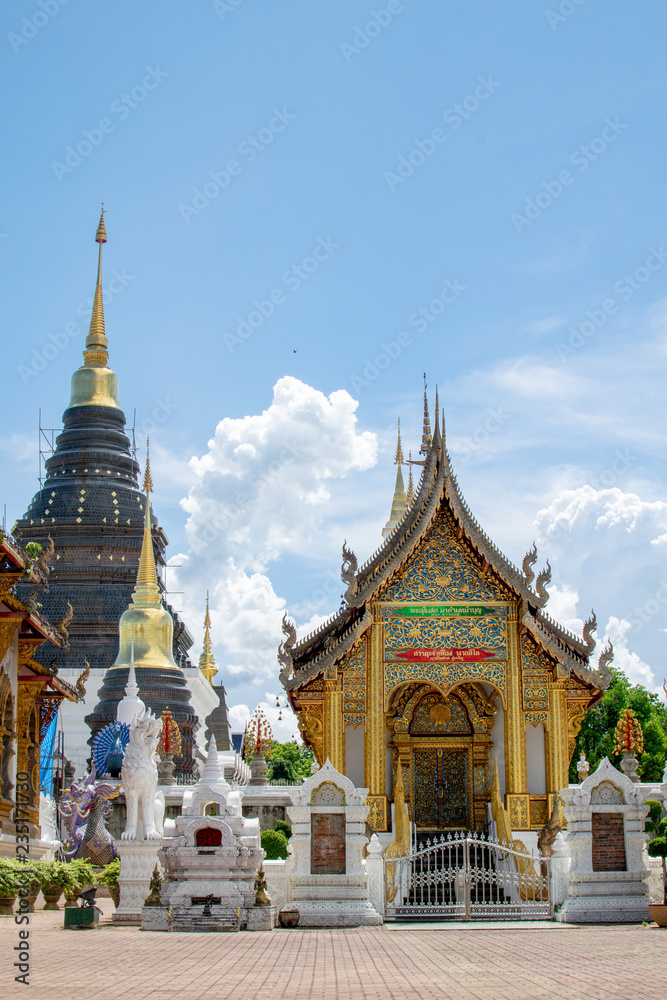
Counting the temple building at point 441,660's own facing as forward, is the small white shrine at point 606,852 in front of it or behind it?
in front

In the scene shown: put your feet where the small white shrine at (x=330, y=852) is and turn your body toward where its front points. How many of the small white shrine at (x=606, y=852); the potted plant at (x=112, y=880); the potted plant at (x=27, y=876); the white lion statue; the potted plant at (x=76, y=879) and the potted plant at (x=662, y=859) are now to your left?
2

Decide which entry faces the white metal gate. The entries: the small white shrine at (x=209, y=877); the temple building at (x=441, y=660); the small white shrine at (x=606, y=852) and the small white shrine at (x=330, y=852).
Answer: the temple building

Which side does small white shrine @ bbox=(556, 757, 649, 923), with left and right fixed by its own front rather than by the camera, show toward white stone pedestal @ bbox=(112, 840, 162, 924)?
right

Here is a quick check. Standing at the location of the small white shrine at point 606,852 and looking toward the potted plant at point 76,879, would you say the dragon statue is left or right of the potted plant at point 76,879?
right

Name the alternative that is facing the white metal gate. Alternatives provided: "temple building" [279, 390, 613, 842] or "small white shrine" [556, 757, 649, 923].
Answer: the temple building

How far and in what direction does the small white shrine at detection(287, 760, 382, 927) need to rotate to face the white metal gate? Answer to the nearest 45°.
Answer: approximately 135° to its left

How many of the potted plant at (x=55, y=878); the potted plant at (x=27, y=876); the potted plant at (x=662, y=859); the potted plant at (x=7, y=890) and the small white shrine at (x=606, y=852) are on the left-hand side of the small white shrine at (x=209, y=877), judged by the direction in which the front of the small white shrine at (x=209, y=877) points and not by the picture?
2

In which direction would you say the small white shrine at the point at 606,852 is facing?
toward the camera

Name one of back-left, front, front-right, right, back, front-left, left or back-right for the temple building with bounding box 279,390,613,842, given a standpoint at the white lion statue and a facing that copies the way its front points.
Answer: left

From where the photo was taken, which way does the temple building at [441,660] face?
toward the camera

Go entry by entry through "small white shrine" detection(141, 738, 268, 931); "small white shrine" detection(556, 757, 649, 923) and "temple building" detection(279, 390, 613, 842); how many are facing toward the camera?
3

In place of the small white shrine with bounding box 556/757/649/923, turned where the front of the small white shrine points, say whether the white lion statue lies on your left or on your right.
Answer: on your right
